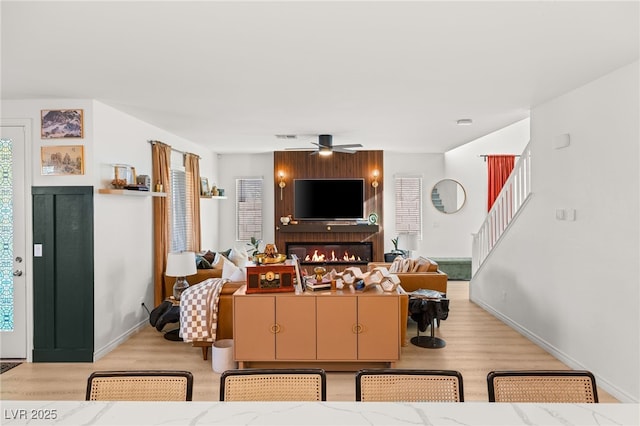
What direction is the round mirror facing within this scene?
toward the camera

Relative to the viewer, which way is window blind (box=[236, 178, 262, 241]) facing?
toward the camera

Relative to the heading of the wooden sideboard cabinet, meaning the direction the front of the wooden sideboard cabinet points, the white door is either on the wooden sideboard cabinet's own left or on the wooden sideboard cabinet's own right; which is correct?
on the wooden sideboard cabinet's own right

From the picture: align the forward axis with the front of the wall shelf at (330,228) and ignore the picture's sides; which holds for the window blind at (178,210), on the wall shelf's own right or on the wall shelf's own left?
on the wall shelf's own right

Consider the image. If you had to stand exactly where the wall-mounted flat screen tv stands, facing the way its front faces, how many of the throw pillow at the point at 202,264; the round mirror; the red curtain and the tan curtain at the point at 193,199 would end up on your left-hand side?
2

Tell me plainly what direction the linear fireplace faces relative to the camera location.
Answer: facing the viewer

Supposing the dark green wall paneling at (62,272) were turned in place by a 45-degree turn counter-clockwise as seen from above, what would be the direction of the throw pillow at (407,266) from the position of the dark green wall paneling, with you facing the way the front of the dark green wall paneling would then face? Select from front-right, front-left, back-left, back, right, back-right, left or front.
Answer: front-left

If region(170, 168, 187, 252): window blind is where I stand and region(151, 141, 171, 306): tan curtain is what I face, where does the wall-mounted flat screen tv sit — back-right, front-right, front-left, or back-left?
back-left

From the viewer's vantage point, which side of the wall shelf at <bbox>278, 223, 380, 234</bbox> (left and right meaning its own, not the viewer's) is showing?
front

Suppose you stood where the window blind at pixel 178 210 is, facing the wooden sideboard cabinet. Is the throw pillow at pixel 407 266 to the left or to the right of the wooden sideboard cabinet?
left

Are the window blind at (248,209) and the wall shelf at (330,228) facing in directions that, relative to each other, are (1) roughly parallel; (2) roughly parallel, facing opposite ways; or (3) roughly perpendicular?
roughly parallel
